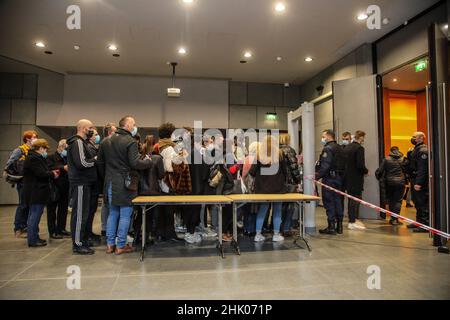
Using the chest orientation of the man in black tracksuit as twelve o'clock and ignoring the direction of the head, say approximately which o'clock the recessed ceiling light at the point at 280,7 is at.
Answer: The recessed ceiling light is roughly at 12 o'clock from the man in black tracksuit.

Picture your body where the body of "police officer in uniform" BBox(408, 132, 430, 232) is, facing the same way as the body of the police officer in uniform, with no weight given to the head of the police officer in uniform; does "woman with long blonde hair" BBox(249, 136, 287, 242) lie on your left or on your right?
on your left

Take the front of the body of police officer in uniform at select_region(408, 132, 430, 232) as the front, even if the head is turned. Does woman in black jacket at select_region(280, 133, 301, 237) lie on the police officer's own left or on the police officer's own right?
on the police officer's own left

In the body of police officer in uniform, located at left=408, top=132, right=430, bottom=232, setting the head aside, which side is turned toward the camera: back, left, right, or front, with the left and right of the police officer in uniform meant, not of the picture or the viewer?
left

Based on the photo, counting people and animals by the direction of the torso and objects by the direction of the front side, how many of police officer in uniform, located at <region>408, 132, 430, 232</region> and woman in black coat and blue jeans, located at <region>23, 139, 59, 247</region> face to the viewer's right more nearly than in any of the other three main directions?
1

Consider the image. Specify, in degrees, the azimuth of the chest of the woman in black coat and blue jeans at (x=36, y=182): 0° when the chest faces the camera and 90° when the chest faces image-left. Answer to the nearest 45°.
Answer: approximately 270°
